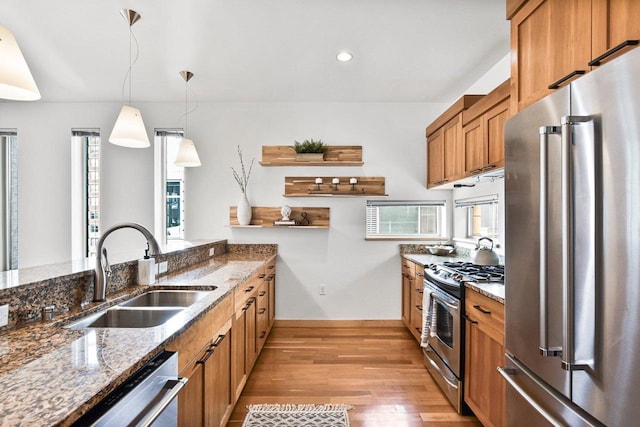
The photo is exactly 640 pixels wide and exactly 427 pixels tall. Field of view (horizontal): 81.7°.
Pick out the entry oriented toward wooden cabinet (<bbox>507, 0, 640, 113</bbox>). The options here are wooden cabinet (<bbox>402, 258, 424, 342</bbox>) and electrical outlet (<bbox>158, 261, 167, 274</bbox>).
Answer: the electrical outlet

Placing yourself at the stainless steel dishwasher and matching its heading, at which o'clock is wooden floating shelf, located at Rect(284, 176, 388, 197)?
The wooden floating shelf is roughly at 9 o'clock from the stainless steel dishwasher.

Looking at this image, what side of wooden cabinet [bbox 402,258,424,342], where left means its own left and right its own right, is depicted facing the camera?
left

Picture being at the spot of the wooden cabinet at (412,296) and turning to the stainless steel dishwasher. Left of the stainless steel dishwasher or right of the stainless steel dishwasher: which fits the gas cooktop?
left

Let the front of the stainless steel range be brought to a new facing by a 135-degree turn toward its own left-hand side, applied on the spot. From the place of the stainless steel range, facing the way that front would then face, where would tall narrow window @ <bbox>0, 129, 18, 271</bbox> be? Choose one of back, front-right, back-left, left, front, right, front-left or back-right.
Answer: back-right

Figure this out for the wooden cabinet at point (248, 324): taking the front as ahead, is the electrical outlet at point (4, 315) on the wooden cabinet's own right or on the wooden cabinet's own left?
on the wooden cabinet's own right

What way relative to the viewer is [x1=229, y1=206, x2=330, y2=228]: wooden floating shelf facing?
toward the camera

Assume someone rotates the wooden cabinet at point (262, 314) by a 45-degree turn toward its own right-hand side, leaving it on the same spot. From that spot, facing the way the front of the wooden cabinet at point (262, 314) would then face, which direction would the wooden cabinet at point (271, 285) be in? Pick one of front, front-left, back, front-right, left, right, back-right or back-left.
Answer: back-left

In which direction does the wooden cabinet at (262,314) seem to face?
to the viewer's right

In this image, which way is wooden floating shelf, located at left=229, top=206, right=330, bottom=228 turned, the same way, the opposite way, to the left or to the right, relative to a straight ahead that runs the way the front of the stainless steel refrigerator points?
to the left

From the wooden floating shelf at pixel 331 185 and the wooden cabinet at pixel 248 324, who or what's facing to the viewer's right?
the wooden cabinet

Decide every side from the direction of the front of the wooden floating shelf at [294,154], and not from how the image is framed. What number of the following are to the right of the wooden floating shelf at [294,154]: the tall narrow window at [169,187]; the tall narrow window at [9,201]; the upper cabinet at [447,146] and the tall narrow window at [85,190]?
3

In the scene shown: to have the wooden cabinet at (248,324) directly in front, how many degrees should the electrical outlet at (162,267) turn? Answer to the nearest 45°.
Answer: approximately 45° to its left

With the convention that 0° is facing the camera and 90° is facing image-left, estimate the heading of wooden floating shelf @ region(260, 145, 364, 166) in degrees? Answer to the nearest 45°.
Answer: approximately 0°

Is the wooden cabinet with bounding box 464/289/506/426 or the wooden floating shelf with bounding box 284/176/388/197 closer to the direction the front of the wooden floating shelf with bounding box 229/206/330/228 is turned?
the wooden cabinet

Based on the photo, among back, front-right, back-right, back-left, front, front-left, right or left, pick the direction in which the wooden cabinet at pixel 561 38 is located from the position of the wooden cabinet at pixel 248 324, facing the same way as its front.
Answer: front-right
